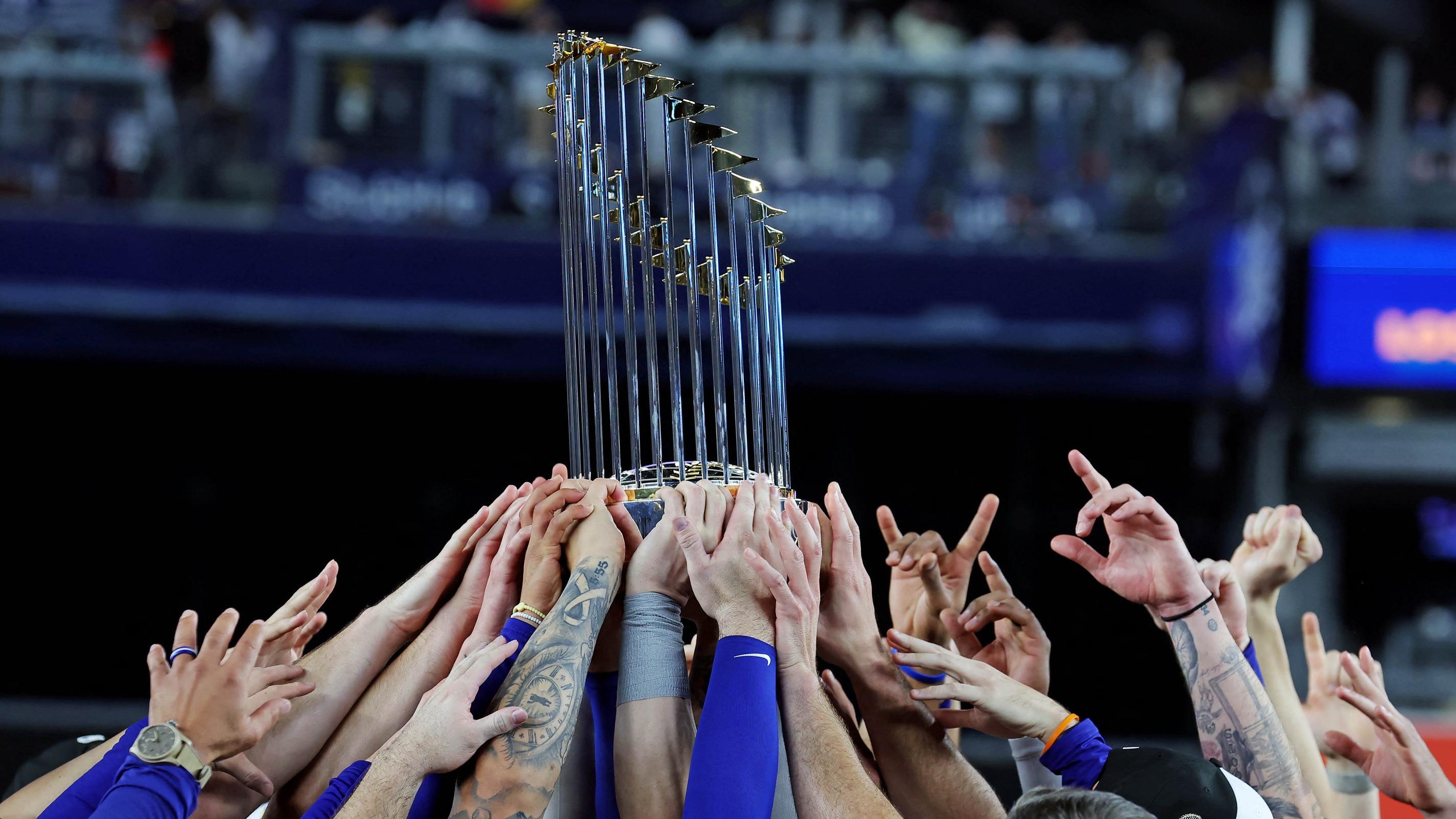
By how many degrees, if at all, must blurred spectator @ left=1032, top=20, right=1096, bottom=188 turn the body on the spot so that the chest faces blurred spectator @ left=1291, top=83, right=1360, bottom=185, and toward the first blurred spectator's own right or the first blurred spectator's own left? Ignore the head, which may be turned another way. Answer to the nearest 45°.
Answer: approximately 135° to the first blurred spectator's own left

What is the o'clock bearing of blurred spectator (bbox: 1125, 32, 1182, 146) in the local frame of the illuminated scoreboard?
The blurred spectator is roughly at 2 o'clock from the illuminated scoreboard.

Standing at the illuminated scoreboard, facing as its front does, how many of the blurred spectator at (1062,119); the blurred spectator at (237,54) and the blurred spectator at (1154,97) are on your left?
0

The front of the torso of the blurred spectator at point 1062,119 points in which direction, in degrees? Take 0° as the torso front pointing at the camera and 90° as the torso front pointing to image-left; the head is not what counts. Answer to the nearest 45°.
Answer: approximately 0°

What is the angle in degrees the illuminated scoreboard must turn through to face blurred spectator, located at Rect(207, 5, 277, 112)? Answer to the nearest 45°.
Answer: approximately 45° to its right

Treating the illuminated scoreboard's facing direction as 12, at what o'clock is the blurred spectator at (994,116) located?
The blurred spectator is roughly at 2 o'clock from the illuminated scoreboard.

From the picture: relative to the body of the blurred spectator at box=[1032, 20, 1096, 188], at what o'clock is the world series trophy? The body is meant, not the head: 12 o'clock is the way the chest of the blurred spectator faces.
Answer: The world series trophy is roughly at 12 o'clock from the blurred spectator.

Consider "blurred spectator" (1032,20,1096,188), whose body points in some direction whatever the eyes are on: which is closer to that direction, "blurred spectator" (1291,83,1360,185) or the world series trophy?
the world series trophy

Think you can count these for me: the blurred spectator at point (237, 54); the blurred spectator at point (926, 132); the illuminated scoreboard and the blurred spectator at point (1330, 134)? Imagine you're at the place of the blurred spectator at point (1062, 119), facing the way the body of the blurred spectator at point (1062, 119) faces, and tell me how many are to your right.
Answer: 2

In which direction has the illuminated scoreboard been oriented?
toward the camera

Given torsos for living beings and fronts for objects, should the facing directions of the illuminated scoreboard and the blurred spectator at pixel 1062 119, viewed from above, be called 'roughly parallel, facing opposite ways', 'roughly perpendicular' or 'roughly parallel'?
roughly parallel
